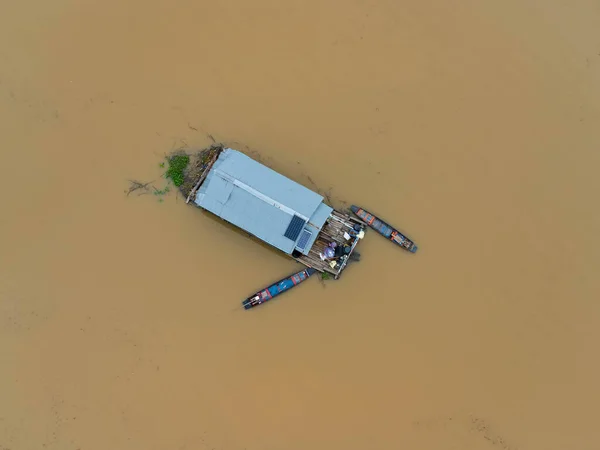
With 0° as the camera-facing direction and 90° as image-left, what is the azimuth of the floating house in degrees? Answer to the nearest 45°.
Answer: approximately 315°

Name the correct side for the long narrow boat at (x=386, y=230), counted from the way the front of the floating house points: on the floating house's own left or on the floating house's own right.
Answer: on the floating house's own left

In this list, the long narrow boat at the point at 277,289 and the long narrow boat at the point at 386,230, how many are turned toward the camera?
0

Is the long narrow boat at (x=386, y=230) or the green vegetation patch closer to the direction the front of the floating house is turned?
the long narrow boat
